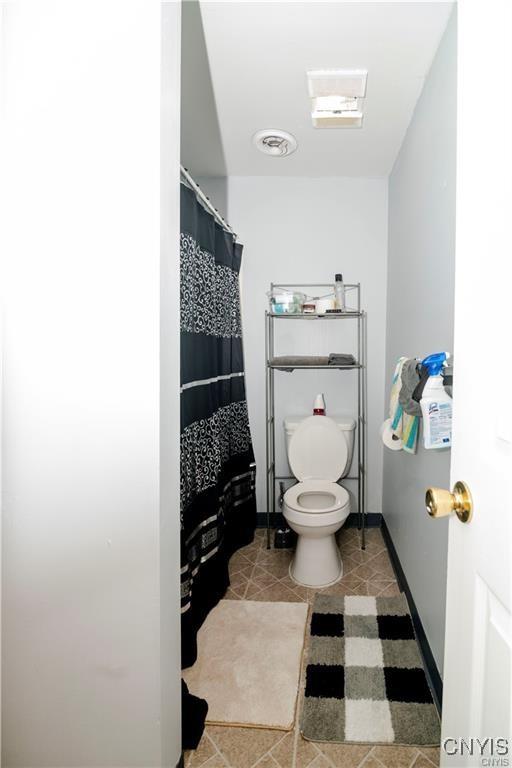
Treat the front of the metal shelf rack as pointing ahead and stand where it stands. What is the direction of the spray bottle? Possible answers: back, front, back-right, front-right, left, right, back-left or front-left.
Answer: front

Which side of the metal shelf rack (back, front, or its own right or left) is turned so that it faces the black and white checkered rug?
front

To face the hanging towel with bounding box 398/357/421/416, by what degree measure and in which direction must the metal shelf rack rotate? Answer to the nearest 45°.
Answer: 0° — it already faces it

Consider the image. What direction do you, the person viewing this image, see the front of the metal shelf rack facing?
facing the viewer

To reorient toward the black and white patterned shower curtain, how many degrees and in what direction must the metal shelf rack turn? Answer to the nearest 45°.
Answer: approximately 45° to its right

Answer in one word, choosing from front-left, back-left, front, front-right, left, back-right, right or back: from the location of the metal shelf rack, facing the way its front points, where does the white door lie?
front
